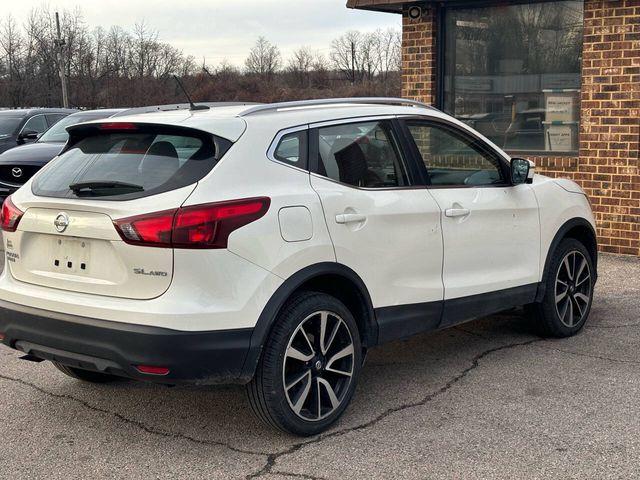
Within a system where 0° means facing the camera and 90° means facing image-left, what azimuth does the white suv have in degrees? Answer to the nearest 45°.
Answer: approximately 225°

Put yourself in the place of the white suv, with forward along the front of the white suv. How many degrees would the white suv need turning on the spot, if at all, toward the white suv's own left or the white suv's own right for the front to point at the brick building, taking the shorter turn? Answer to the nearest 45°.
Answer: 0° — it already faces it

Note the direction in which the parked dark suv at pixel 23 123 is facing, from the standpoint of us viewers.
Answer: facing the viewer and to the left of the viewer

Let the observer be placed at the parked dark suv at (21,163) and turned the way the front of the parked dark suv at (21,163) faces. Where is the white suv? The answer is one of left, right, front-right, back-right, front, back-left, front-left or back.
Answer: front-left

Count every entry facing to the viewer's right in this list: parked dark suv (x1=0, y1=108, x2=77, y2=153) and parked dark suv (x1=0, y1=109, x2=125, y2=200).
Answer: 0

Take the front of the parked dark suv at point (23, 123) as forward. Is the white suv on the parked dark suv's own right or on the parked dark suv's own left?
on the parked dark suv's own left

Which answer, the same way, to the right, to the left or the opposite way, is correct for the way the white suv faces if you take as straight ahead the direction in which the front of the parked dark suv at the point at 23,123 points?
the opposite way

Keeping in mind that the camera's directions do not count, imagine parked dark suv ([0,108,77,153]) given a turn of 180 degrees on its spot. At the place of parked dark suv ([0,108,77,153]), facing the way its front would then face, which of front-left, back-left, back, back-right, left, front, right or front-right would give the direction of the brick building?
right

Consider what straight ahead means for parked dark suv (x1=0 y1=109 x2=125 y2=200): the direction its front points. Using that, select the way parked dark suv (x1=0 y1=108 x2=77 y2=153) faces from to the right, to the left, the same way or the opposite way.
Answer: the same way
